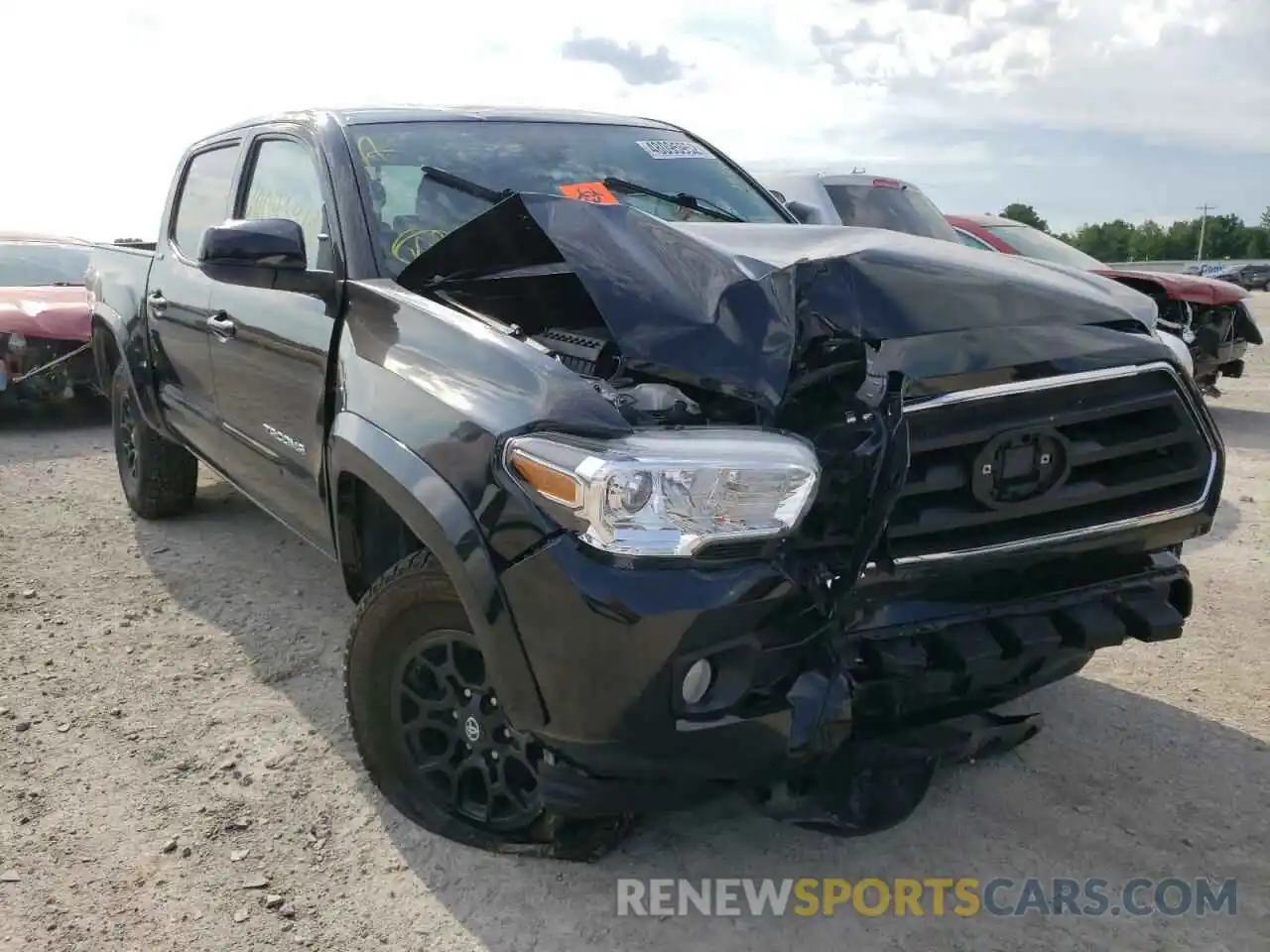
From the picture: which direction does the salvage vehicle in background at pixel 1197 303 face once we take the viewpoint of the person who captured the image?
facing the viewer and to the right of the viewer

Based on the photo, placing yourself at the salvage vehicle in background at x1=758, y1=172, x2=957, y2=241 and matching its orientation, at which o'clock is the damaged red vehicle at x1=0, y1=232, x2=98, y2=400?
The damaged red vehicle is roughly at 10 o'clock from the salvage vehicle in background.

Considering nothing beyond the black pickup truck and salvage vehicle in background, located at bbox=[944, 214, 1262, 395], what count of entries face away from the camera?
0

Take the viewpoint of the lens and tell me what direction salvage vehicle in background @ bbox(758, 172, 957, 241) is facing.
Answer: facing away from the viewer and to the left of the viewer

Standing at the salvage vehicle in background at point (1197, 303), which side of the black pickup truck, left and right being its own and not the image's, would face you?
left

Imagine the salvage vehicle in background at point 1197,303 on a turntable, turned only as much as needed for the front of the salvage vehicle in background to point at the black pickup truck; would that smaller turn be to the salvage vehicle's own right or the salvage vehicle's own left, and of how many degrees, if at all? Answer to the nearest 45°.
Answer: approximately 45° to the salvage vehicle's own right

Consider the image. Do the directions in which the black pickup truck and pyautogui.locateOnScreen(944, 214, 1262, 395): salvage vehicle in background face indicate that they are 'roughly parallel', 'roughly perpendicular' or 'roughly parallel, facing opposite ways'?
roughly parallel

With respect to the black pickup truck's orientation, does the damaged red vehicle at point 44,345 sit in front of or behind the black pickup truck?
behind

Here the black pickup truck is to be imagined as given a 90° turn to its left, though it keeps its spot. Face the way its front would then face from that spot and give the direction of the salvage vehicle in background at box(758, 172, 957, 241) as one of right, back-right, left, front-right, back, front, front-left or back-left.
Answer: front-left

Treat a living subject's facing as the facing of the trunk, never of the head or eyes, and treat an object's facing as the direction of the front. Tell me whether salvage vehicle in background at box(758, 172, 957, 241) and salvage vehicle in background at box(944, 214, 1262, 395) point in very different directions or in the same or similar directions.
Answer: very different directions
